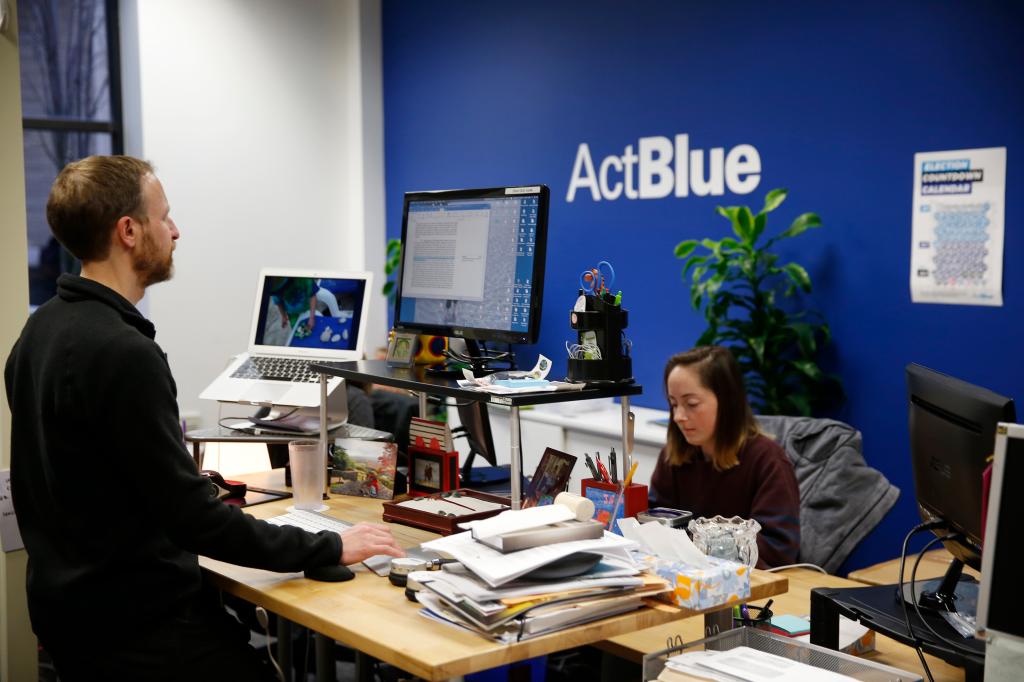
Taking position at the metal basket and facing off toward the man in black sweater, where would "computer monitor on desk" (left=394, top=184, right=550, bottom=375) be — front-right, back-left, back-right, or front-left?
front-right

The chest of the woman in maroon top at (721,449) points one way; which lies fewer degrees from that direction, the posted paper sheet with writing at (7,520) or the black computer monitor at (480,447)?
the posted paper sheet with writing

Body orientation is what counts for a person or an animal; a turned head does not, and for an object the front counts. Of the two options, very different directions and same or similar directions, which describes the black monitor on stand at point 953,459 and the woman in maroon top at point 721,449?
very different directions

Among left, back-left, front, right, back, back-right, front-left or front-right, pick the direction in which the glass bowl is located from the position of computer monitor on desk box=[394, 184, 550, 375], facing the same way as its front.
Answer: left
